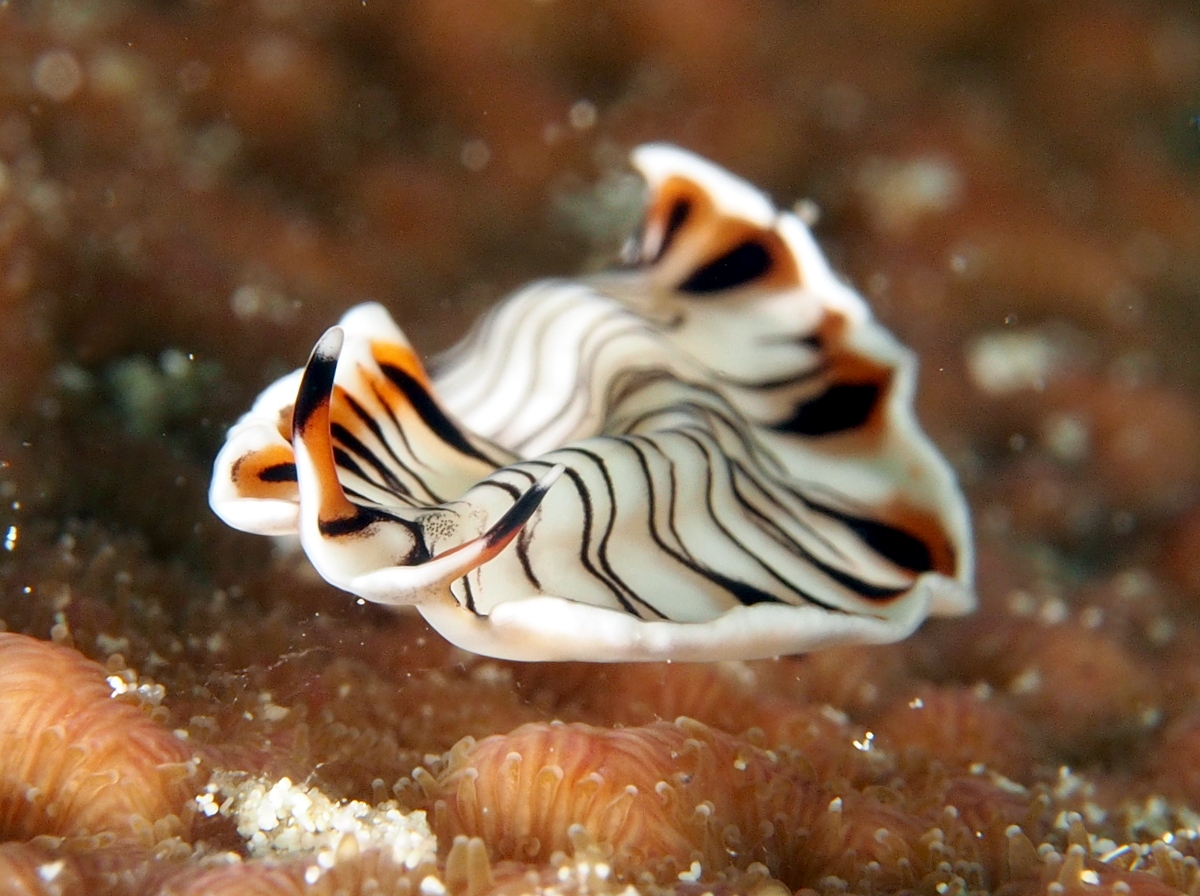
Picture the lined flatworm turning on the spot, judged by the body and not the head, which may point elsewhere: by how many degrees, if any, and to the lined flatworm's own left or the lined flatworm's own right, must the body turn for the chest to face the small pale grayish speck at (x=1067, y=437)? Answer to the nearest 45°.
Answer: approximately 180°

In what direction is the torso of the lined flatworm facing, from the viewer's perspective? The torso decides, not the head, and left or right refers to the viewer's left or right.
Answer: facing the viewer and to the left of the viewer

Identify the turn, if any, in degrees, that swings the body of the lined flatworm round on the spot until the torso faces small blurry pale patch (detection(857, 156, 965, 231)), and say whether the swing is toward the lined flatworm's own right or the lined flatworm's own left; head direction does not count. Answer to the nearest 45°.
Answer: approximately 180°

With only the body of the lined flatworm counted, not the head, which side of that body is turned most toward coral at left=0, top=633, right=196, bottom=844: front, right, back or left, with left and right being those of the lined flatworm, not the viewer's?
front

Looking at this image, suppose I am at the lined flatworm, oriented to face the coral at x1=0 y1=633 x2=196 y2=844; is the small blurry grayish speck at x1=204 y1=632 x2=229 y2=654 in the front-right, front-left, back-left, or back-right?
front-right

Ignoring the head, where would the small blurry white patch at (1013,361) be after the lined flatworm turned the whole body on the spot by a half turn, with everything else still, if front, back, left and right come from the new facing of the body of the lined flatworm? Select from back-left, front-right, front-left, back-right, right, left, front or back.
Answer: front
